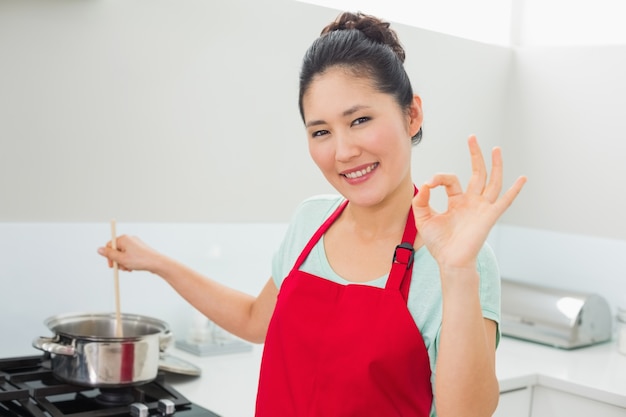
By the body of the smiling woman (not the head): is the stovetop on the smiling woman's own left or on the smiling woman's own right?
on the smiling woman's own right

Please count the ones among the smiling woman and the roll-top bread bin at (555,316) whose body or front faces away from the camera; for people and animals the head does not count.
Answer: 0

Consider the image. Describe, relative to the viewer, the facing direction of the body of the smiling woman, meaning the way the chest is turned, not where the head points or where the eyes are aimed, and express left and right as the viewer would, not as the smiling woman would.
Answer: facing the viewer and to the left of the viewer
